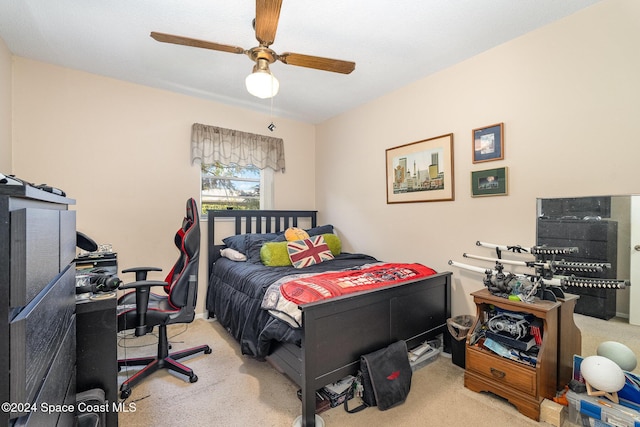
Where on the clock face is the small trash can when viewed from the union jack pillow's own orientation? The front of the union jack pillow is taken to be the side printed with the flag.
The small trash can is roughly at 10 o'clock from the union jack pillow.

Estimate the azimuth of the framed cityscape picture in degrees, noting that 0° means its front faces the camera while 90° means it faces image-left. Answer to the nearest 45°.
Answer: approximately 45°

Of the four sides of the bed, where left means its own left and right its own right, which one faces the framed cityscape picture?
left

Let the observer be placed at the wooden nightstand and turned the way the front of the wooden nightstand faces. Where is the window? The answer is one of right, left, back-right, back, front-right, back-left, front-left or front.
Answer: front-right

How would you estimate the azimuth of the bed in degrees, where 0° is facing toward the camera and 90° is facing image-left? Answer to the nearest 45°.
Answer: approximately 315°

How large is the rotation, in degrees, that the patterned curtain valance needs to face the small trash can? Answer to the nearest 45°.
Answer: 0° — it already faces it

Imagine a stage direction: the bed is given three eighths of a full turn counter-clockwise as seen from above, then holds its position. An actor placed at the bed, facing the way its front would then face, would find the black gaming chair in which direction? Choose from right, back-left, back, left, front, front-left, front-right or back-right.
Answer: left

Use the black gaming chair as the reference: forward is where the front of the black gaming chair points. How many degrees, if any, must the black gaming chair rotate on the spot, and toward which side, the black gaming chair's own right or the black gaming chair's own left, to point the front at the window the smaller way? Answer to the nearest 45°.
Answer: approximately 135° to the black gaming chair's own right
